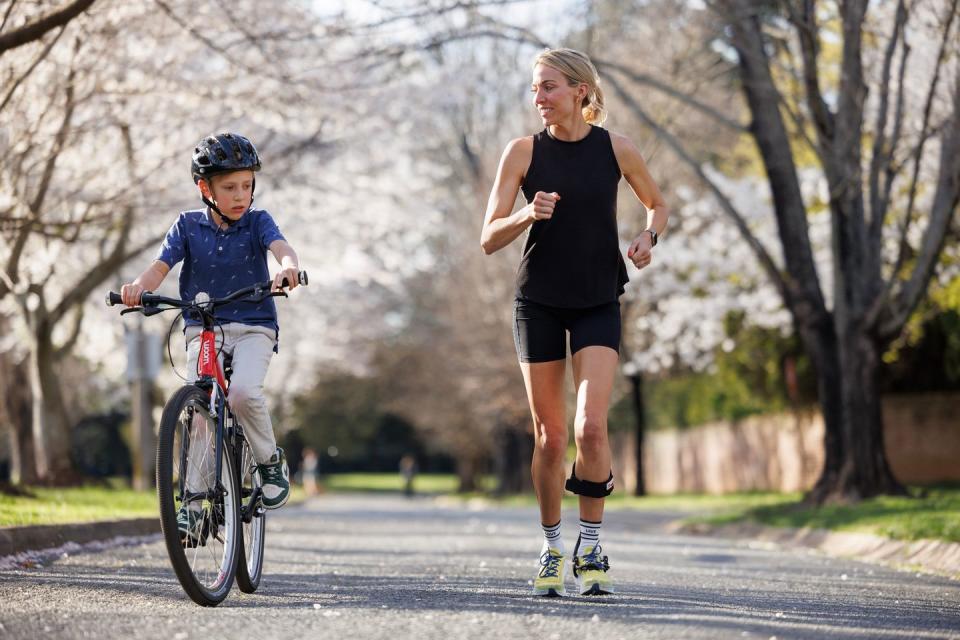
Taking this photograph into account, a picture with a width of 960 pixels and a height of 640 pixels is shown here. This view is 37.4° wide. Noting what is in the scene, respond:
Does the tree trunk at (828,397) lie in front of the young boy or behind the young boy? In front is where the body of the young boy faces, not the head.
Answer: behind

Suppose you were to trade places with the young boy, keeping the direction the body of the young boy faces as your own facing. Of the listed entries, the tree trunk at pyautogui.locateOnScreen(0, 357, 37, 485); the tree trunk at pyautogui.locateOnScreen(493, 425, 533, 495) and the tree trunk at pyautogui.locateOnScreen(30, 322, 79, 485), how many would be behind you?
3

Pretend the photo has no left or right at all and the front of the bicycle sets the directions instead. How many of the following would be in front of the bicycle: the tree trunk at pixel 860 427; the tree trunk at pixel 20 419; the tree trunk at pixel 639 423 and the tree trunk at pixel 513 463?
0

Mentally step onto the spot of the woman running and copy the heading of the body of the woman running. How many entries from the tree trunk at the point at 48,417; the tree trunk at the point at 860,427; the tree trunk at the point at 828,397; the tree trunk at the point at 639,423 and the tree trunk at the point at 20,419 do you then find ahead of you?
0

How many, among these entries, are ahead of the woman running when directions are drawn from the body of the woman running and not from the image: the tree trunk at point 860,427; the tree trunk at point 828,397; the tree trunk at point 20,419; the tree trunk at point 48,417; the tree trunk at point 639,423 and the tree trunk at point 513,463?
0

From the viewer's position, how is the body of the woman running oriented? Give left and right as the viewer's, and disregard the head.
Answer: facing the viewer

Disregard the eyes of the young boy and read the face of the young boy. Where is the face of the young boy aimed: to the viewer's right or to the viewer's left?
to the viewer's right

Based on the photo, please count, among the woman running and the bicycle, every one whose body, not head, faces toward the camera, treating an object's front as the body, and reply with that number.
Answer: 2

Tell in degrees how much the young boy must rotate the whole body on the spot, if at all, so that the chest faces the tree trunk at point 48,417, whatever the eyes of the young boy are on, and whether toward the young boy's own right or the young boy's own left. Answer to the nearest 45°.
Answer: approximately 180°

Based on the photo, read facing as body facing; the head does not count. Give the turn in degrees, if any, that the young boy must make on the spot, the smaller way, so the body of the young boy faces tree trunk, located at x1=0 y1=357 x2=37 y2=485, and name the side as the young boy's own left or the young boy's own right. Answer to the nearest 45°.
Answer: approximately 180°

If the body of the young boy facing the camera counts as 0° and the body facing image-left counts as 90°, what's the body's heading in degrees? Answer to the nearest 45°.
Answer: approximately 0°

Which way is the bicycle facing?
toward the camera

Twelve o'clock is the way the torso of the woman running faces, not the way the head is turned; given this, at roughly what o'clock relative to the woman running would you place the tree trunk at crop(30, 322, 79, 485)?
The tree trunk is roughly at 5 o'clock from the woman running.

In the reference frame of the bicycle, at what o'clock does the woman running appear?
The woman running is roughly at 9 o'clock from the bicycle.

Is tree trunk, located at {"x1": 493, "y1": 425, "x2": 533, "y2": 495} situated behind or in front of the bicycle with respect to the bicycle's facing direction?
behind

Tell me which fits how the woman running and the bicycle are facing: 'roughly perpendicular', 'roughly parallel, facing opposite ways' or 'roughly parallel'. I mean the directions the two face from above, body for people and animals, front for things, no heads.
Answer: roughly parallel

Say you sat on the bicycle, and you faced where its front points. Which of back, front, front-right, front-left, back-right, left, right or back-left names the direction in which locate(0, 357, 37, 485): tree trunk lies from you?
back

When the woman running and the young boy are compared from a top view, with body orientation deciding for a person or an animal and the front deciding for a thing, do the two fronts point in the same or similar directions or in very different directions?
same or similar directions
